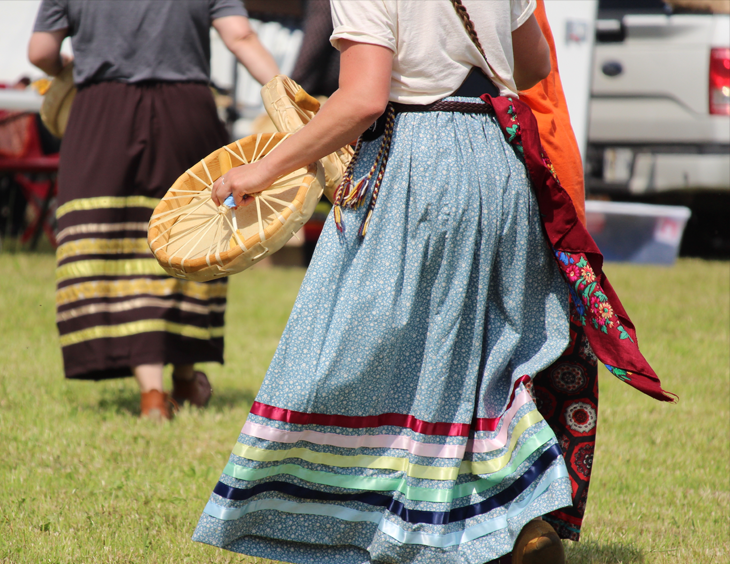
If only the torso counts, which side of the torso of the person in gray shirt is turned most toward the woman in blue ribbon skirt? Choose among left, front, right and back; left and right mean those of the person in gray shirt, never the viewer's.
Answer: back

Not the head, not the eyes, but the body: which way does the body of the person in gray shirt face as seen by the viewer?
away from the camera

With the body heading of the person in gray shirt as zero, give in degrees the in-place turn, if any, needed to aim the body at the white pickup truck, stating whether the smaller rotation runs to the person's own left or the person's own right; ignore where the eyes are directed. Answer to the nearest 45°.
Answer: approximately 45° to the person's own right

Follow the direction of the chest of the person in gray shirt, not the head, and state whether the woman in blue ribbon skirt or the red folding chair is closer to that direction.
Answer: the red folding chair
